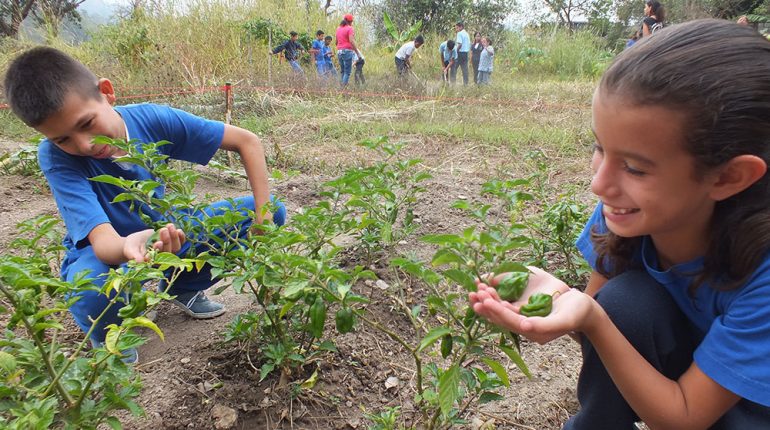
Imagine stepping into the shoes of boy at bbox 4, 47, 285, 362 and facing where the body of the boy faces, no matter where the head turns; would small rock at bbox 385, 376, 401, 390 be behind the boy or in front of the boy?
in front

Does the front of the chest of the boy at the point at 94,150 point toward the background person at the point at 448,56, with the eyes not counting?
no

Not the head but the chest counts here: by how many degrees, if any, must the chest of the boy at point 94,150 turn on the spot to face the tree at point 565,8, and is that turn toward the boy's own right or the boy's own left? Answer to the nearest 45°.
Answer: approximately 135° to the boy's own left

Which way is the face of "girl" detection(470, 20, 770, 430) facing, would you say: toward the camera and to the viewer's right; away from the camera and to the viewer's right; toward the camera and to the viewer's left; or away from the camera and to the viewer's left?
toward the camera and to the viewer's left

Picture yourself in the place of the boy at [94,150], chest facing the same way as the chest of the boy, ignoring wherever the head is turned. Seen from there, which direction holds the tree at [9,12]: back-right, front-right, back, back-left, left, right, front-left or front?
back

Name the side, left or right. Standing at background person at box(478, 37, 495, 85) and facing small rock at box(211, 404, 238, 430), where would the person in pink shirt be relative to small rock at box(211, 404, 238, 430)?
right

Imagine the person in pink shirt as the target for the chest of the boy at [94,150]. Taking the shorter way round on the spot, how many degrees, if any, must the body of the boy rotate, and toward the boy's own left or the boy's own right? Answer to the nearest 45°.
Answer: approximately 135° to the boy's own left

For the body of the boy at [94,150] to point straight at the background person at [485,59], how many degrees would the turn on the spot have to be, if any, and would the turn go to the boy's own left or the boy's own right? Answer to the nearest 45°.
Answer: approximately 135° to the boy's own left

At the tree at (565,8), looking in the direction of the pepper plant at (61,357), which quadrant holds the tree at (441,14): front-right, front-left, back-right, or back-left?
front-right

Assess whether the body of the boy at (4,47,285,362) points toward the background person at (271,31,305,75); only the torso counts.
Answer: no

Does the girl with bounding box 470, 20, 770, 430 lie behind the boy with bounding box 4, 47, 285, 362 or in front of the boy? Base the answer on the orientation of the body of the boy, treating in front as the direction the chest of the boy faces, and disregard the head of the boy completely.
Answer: in front

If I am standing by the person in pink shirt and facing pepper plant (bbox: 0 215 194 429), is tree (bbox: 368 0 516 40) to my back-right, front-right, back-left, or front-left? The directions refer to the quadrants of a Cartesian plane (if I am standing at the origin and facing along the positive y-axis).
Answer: back-left
